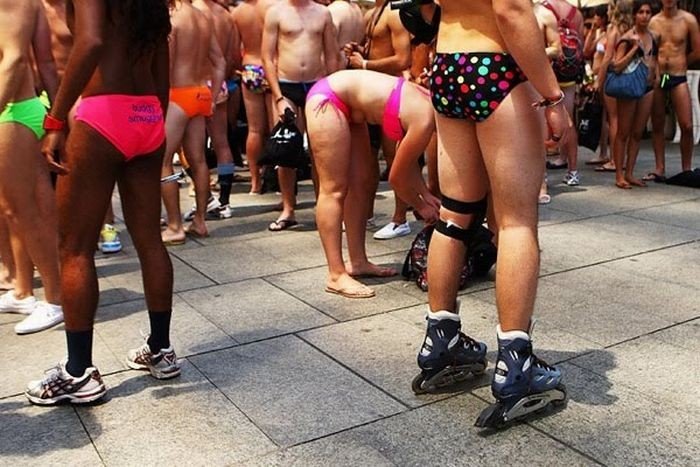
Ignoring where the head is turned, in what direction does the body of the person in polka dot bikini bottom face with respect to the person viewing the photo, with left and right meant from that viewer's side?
facing away from the viewer and to the right of the viewer

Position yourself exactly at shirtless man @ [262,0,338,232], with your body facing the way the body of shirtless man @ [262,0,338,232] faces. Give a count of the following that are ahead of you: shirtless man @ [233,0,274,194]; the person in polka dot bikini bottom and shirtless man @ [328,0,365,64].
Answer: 1

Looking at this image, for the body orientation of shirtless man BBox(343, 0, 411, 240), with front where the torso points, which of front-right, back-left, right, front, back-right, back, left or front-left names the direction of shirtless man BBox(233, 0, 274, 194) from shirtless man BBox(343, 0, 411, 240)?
right

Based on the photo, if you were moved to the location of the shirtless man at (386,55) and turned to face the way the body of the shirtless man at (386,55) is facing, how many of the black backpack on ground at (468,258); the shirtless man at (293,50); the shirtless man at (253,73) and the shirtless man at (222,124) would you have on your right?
3

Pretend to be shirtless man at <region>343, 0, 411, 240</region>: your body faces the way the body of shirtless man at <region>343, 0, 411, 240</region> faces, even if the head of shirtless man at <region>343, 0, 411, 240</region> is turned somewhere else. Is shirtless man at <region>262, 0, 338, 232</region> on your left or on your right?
on your right

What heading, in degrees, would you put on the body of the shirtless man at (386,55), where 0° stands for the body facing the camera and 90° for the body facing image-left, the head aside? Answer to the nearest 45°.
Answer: approximately 45°

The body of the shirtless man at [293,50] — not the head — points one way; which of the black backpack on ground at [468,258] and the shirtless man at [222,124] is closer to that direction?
the black backpack on ground

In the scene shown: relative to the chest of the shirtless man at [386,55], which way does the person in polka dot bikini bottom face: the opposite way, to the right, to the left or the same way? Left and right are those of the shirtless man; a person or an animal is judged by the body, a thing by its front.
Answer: the opposite way
